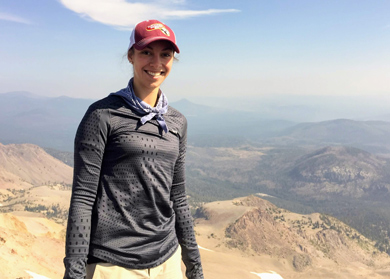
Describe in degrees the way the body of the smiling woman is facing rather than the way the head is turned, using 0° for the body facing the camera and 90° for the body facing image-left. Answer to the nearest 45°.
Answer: approximately 315°
